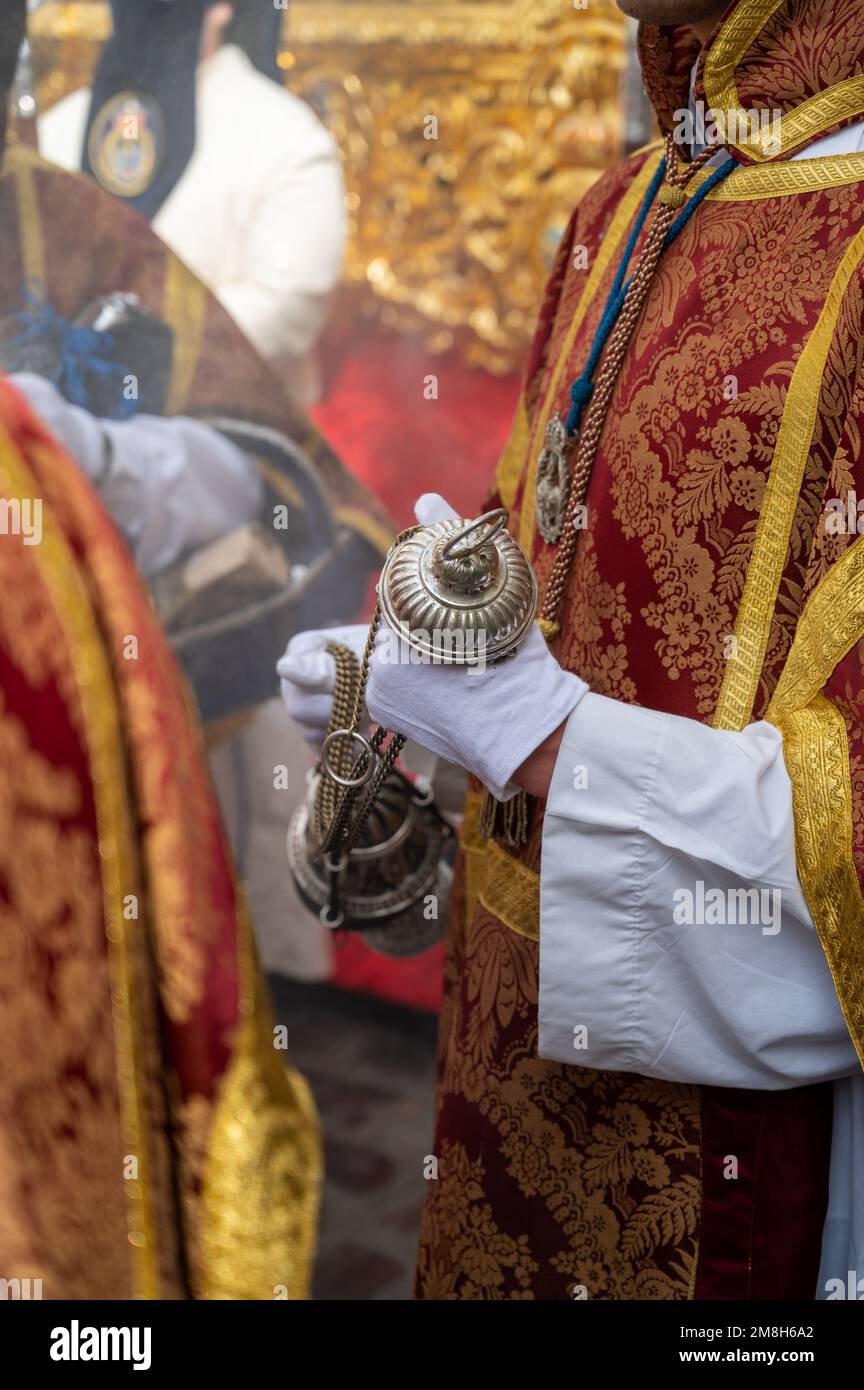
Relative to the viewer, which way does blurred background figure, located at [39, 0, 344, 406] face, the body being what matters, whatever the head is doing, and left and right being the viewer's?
facing the viewer and to the left of the viewer

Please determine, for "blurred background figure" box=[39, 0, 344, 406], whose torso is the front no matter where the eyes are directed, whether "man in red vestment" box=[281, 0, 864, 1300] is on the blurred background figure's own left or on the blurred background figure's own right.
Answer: on the blurred background figure's own left

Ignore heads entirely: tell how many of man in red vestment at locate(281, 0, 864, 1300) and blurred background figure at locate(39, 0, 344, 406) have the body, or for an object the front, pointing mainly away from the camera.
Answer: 0
